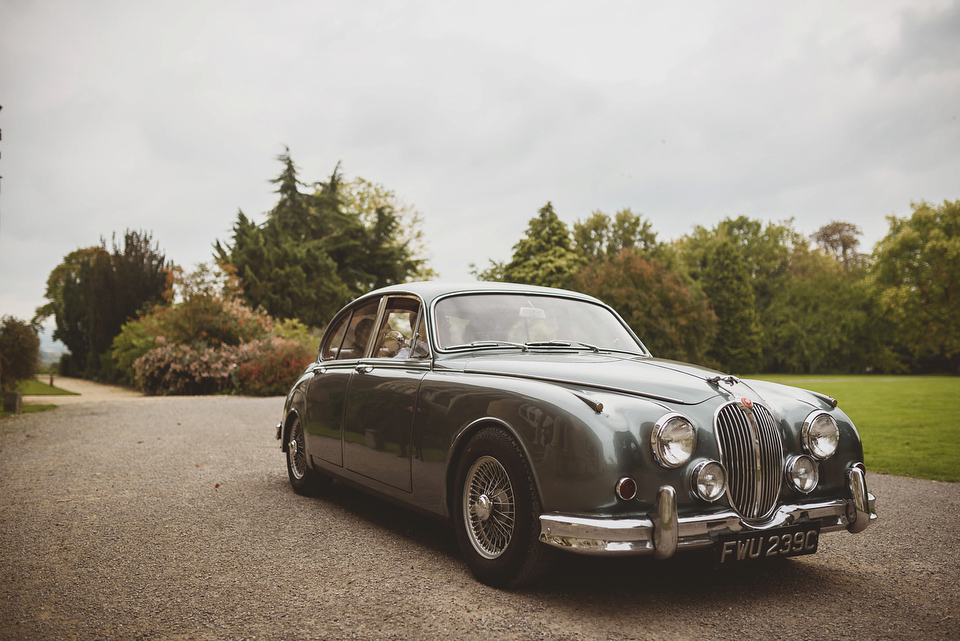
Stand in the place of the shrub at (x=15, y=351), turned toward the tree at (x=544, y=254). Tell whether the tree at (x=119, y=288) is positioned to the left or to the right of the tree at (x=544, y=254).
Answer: left

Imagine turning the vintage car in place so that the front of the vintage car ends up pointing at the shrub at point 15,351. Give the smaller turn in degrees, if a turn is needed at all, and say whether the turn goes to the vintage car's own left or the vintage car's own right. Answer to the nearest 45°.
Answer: approximately 180°

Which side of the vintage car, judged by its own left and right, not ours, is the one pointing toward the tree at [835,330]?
left

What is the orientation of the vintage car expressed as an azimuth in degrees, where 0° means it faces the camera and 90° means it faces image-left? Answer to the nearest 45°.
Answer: approximately 315°

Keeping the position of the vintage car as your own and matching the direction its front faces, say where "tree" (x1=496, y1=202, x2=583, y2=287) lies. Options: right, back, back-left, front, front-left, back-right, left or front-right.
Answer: back-left

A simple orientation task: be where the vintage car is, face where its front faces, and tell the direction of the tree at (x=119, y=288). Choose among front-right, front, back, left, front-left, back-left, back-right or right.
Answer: back

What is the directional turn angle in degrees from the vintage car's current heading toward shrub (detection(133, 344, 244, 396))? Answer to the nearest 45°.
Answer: approximately 180°

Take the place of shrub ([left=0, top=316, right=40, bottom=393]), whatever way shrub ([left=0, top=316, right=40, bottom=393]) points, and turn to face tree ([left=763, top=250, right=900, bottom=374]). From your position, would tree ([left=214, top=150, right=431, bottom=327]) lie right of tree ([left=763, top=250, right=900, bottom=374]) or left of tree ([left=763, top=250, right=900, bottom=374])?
left

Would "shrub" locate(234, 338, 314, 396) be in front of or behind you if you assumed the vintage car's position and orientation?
behind

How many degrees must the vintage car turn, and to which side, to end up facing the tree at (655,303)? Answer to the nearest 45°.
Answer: approximately 135° to its left

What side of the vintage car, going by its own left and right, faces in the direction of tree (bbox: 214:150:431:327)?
back
